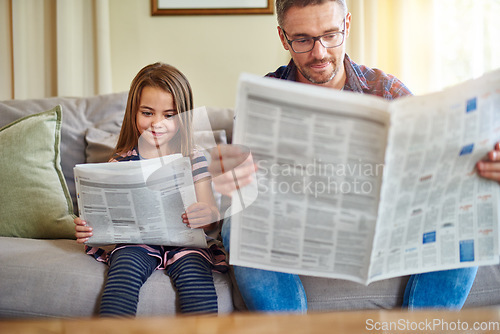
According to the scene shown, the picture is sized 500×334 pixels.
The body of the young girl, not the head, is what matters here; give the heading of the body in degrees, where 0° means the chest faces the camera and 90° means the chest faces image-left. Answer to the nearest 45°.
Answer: approximately 0°

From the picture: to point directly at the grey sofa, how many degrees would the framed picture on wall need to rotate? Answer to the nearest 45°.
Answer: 0° — it already faces it

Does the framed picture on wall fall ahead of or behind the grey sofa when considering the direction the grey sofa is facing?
behind

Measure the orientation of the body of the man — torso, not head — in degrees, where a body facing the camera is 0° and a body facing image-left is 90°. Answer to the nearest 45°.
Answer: approximately 0°
